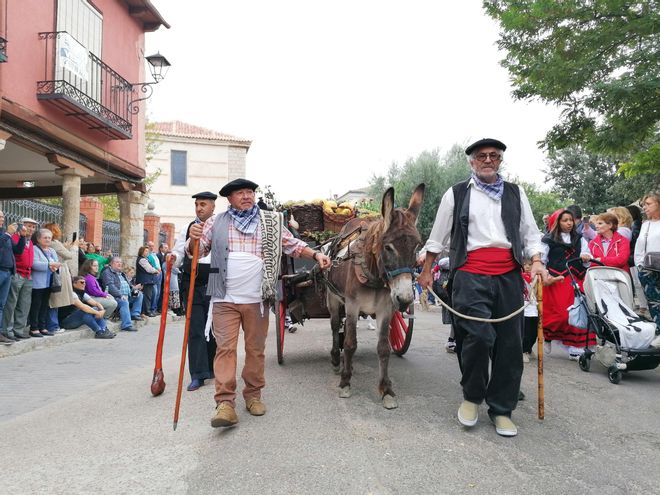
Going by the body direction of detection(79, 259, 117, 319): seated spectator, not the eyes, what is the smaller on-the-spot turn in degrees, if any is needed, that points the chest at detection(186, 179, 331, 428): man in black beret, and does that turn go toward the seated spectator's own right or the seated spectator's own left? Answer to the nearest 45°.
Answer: approximately 90° to the seated spectator's own right

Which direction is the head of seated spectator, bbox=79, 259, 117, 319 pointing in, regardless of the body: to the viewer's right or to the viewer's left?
to the viewer's right

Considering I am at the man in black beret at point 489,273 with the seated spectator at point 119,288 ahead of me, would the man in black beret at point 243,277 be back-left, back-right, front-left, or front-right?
front-left

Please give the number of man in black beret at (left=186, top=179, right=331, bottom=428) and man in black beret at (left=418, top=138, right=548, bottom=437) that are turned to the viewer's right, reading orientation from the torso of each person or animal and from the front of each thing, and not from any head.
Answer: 0

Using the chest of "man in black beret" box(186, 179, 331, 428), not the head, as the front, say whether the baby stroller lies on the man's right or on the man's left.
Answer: on the man's left

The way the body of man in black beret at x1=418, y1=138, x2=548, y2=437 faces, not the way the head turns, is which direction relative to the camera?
toward the camera

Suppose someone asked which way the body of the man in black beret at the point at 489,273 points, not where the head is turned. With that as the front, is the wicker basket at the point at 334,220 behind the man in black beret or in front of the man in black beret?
behind

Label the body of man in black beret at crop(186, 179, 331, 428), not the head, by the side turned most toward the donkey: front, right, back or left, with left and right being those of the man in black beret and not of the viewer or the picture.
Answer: left

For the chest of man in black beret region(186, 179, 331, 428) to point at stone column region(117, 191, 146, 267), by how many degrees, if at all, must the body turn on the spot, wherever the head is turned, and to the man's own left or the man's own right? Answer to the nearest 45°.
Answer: approximately 180°

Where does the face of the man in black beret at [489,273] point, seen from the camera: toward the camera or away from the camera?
toward the camera

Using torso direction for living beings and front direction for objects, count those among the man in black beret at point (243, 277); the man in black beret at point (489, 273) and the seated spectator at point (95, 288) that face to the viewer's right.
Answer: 1

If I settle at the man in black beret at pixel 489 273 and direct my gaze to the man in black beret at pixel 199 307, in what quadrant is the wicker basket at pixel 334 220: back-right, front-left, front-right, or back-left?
front-right

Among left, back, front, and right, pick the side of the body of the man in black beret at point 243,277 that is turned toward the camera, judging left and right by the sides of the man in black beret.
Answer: front

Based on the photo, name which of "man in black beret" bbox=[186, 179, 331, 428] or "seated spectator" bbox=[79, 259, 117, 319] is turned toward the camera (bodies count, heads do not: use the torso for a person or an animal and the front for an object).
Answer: the man in black beret

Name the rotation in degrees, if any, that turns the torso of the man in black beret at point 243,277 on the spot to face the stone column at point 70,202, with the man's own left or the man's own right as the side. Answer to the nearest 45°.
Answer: approximately 135° to the man's own right

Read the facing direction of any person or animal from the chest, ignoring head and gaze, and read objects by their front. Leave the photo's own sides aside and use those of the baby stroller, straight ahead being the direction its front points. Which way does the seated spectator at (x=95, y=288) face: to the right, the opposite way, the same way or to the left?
to the left
